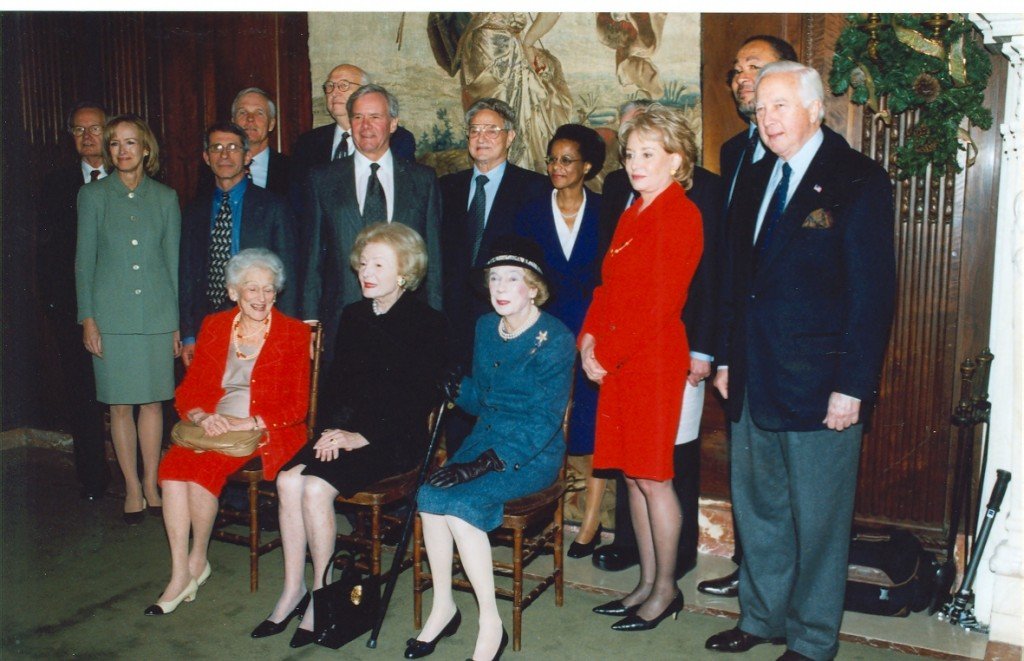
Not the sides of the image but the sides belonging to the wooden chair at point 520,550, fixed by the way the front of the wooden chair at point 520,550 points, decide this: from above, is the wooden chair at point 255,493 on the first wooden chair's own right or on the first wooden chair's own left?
on the first wooden chair's own right

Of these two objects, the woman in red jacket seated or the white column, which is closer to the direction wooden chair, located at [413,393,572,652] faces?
the woman in red jacket seated

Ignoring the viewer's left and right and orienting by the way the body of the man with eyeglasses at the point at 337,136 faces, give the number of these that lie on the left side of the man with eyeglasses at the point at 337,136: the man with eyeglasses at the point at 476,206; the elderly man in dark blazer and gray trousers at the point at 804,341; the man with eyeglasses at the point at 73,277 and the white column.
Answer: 3

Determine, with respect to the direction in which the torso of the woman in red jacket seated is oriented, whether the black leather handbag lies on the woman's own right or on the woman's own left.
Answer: on the woman's own left

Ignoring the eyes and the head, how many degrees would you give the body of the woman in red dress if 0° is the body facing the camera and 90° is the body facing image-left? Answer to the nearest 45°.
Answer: approximately 45°

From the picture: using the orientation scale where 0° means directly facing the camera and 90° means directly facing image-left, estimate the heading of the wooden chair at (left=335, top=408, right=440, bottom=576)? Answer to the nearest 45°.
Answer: approximately 45°

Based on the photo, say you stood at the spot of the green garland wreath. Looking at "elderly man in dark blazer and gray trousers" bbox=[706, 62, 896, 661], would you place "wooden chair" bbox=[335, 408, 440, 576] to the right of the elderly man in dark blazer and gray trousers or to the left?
right
